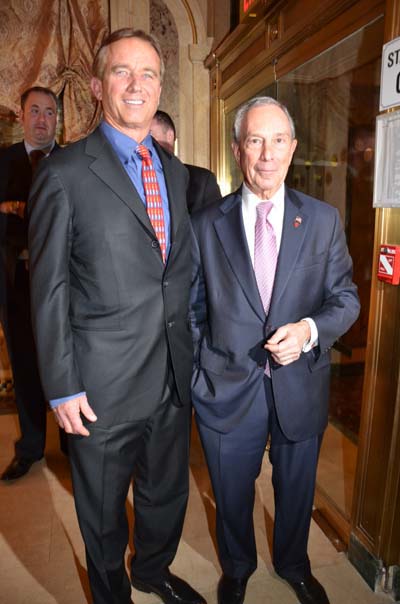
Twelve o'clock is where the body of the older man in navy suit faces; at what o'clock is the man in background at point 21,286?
The man in background is roughly at 4 o'clock from the older man in navy suit.

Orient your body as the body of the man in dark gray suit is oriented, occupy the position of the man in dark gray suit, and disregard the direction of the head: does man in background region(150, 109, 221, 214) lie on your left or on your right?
on your left

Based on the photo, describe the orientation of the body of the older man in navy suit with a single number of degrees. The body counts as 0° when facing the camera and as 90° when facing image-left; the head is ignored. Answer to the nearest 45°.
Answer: approximately 0°

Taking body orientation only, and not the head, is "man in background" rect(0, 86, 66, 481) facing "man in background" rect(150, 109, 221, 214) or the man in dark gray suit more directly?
the man in dark gray suit

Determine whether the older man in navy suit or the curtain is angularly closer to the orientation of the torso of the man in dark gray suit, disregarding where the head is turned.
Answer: the older man in navy suit

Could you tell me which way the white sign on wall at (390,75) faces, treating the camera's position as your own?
facing the viewer and to the left of the viewer

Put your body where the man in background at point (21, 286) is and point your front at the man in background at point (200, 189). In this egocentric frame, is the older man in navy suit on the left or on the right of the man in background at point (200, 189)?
right

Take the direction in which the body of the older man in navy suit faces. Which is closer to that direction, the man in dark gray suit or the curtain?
the man in dark gray suit

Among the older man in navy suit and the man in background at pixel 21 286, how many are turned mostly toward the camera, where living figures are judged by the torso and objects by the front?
2

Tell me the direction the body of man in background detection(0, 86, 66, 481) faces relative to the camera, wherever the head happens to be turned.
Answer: toward the camera
